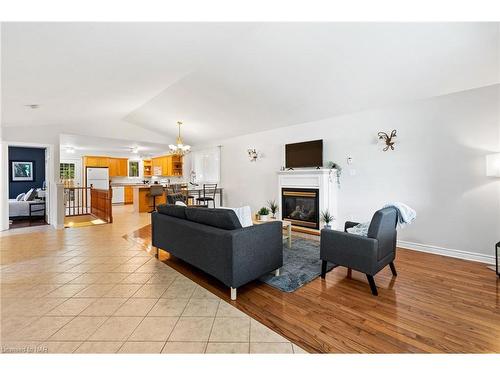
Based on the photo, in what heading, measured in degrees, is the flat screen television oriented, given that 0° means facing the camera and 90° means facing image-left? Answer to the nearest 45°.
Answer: approximately 45°

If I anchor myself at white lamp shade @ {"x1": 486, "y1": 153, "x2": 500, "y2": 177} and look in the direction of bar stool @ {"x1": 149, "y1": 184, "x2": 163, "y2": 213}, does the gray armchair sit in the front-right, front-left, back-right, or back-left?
front-left

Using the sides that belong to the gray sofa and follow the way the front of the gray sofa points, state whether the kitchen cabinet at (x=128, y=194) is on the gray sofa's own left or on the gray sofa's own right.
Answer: on the gray sofa's own left

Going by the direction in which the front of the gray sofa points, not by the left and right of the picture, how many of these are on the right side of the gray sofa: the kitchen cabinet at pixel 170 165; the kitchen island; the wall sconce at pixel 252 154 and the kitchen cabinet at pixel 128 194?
0

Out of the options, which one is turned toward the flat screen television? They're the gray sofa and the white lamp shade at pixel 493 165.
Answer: the gray sofa

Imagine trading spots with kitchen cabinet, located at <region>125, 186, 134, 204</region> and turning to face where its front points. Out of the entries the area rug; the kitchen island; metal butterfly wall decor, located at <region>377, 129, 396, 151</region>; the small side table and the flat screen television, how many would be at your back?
0

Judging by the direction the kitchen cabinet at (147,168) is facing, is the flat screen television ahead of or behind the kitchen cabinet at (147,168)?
ahead

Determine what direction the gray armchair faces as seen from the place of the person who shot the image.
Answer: facing away from the viewer and to the left of the viewer

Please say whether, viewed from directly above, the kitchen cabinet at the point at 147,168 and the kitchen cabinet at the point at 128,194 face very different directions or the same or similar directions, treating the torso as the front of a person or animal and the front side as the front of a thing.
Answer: same or similar directions

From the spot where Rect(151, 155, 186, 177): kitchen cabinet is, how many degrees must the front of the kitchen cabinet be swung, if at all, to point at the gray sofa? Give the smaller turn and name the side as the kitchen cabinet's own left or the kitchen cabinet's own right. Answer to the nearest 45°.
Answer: approximately 45° to the kitchen cabinet's own left

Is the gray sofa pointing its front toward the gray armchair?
no

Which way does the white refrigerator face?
toward the camera

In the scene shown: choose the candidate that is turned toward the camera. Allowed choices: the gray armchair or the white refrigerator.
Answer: the white refrigerator

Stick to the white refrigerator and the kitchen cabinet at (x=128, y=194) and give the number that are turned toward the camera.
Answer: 2

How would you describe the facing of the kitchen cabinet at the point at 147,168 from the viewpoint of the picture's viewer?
facing the viewer

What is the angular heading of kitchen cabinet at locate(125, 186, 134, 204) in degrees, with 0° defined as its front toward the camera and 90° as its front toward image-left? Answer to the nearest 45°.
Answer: approximately 0°

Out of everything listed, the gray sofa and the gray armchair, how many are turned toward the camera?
0
